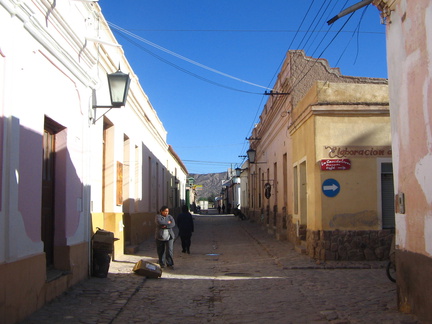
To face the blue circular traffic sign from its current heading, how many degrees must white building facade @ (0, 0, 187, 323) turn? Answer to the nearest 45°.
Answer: approximately 45° to its left

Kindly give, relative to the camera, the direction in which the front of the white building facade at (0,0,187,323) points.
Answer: facing to the right of the viewer

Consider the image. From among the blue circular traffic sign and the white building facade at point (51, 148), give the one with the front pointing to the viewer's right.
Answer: the white building facade

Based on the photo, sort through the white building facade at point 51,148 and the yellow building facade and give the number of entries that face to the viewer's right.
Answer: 1

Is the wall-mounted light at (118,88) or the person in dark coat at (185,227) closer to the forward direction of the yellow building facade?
the wall-mounted light
